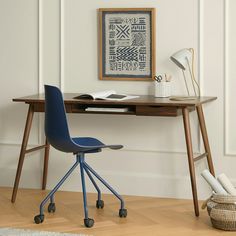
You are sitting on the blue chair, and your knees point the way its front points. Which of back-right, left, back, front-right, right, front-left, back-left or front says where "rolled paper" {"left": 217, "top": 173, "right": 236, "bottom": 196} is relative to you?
front-right

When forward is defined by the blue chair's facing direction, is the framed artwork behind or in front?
in front

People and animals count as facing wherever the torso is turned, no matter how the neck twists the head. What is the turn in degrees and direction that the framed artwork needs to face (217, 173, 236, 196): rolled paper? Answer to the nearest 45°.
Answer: approximately 45° to its left

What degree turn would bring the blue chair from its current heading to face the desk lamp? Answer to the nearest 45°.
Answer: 0° — it already faces it

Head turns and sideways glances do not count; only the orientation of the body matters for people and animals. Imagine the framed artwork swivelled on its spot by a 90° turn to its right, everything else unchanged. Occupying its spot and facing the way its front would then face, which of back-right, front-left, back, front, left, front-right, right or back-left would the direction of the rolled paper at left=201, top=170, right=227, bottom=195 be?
back-left

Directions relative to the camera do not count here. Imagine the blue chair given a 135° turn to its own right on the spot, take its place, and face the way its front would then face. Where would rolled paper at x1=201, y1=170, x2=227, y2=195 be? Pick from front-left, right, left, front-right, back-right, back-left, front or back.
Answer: left

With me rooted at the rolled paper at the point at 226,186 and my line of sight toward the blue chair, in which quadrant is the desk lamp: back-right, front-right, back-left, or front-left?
front-right

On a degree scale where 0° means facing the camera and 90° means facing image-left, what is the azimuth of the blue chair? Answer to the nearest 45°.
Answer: approximately 225°

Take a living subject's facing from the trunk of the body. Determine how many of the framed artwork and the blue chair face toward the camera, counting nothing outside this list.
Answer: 1

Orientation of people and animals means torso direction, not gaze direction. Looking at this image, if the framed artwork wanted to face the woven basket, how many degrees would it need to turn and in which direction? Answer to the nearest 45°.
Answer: approximately 45° to its left

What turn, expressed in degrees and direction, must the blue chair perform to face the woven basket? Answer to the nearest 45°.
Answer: approximately 45° to its right

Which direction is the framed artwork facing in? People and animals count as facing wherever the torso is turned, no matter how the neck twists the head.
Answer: toward the camera

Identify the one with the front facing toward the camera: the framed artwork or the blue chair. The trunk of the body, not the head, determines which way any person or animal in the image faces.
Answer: the framed artwork
